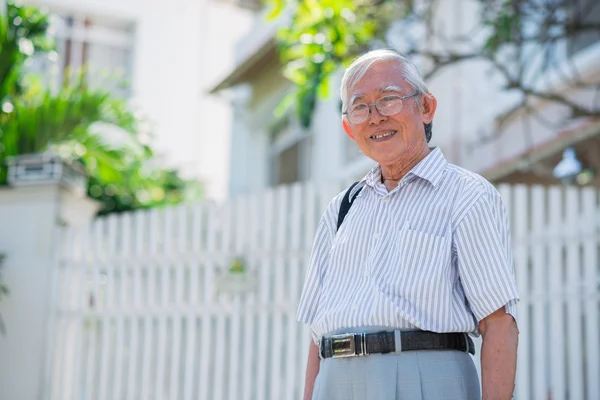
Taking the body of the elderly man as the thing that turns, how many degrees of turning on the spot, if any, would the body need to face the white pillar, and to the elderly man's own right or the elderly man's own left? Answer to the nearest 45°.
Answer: approximately 90° to the elderly man's own right

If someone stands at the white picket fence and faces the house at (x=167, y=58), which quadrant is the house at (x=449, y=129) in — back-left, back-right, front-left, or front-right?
front-right

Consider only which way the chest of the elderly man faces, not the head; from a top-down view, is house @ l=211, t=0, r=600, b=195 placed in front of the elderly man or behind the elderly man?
behind

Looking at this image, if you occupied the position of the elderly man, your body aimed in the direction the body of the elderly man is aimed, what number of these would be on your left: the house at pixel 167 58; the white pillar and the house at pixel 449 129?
0

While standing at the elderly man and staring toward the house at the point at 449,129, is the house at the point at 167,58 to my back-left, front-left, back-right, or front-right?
front-left

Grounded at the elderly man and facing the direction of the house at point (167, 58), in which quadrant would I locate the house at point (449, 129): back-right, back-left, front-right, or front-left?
front-right

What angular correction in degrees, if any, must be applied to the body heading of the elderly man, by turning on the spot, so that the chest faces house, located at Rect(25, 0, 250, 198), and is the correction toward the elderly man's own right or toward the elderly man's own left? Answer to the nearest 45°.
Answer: approximately 135° to the elderly man's own right
